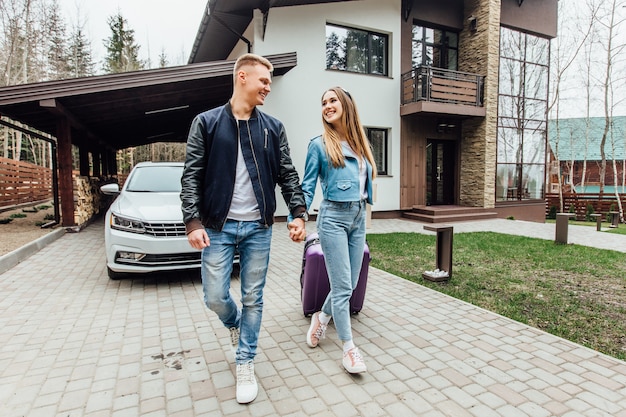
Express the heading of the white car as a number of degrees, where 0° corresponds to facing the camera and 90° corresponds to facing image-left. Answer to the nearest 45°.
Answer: approximately 0°

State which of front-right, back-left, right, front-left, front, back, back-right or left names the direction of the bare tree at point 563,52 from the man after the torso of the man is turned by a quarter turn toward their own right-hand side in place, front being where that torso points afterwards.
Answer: back-right

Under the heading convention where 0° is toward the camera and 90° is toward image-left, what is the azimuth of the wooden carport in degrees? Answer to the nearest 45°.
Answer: approximately 0°

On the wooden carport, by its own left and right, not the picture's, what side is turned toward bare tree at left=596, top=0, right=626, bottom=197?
left

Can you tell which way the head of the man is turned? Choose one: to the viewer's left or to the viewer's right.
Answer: to the viewer's right

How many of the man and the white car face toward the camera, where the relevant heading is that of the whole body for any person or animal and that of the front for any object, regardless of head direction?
2

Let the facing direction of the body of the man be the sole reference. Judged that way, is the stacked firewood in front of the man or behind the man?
behind

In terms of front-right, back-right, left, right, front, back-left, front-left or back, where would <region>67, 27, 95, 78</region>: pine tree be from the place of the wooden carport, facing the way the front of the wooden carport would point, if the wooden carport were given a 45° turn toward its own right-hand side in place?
back-right
